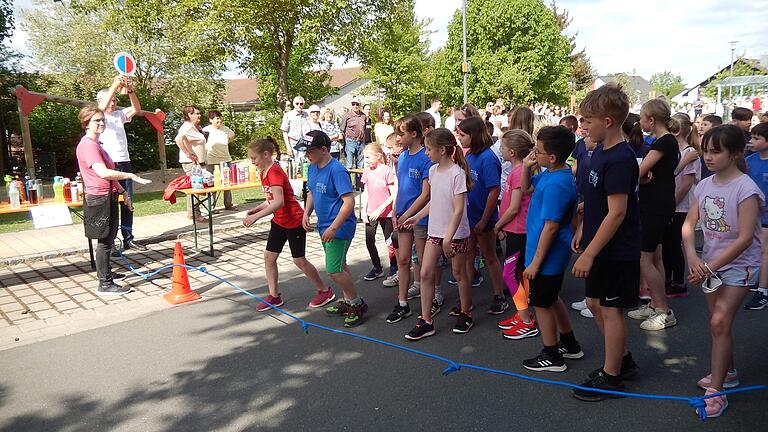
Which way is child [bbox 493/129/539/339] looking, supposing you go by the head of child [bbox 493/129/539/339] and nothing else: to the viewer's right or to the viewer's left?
to the viewer's left

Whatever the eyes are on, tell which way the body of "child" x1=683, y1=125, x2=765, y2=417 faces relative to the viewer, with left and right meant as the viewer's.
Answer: facing the viewer and to the left of the viewer

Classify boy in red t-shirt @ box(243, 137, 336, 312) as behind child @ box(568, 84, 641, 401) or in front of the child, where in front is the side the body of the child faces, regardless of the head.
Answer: in front

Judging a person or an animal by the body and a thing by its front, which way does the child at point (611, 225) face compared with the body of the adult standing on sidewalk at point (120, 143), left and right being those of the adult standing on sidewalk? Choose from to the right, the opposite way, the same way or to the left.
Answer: the opposite way

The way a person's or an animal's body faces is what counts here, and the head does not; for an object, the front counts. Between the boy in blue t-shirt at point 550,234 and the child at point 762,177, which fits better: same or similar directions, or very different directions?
same or similar directions

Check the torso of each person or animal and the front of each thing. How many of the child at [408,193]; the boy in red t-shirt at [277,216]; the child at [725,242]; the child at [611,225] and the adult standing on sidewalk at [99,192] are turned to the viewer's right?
1

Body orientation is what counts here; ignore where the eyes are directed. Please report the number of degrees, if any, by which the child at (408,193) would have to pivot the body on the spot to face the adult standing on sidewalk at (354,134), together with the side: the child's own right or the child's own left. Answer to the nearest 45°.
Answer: approximately 135° to the child's own right

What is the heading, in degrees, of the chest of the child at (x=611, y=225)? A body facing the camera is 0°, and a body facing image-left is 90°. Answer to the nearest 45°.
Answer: approximately 90°

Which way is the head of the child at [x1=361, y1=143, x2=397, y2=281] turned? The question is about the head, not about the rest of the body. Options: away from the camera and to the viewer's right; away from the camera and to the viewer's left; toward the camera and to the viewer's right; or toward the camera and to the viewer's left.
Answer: toward the camera and to the viewer's left

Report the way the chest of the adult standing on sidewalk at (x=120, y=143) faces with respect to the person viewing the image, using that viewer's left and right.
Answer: facing the viewer and to the right of the viewer

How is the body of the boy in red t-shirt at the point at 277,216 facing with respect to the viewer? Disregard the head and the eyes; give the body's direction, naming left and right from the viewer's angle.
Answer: facing to the left of the viewer

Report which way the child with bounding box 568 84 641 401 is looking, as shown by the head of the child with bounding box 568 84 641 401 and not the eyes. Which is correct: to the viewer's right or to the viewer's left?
to the viewer's left

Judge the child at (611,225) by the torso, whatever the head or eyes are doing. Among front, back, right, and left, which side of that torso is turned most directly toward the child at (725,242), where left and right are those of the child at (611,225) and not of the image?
back

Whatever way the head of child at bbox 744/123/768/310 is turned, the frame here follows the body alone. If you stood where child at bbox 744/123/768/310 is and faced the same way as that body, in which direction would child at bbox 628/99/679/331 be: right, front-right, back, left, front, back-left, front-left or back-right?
front

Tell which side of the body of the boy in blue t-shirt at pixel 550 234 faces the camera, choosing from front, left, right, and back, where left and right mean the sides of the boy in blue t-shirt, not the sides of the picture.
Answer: left

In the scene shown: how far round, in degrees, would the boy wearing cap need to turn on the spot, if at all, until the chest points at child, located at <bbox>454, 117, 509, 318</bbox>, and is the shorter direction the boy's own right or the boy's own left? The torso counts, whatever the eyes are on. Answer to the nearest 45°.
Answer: approximately 135° to the boy's own left

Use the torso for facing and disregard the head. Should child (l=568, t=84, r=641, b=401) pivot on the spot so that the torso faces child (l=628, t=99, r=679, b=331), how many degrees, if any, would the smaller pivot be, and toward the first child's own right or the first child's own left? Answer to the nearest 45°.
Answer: approximately 90° to the first child's own right

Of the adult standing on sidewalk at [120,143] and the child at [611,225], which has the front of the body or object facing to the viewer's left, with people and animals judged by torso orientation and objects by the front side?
the child

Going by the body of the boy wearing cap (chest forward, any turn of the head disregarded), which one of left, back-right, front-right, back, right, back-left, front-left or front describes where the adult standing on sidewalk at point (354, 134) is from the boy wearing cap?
back-right

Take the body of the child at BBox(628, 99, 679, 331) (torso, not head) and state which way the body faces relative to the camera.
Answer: to the viewer's left
